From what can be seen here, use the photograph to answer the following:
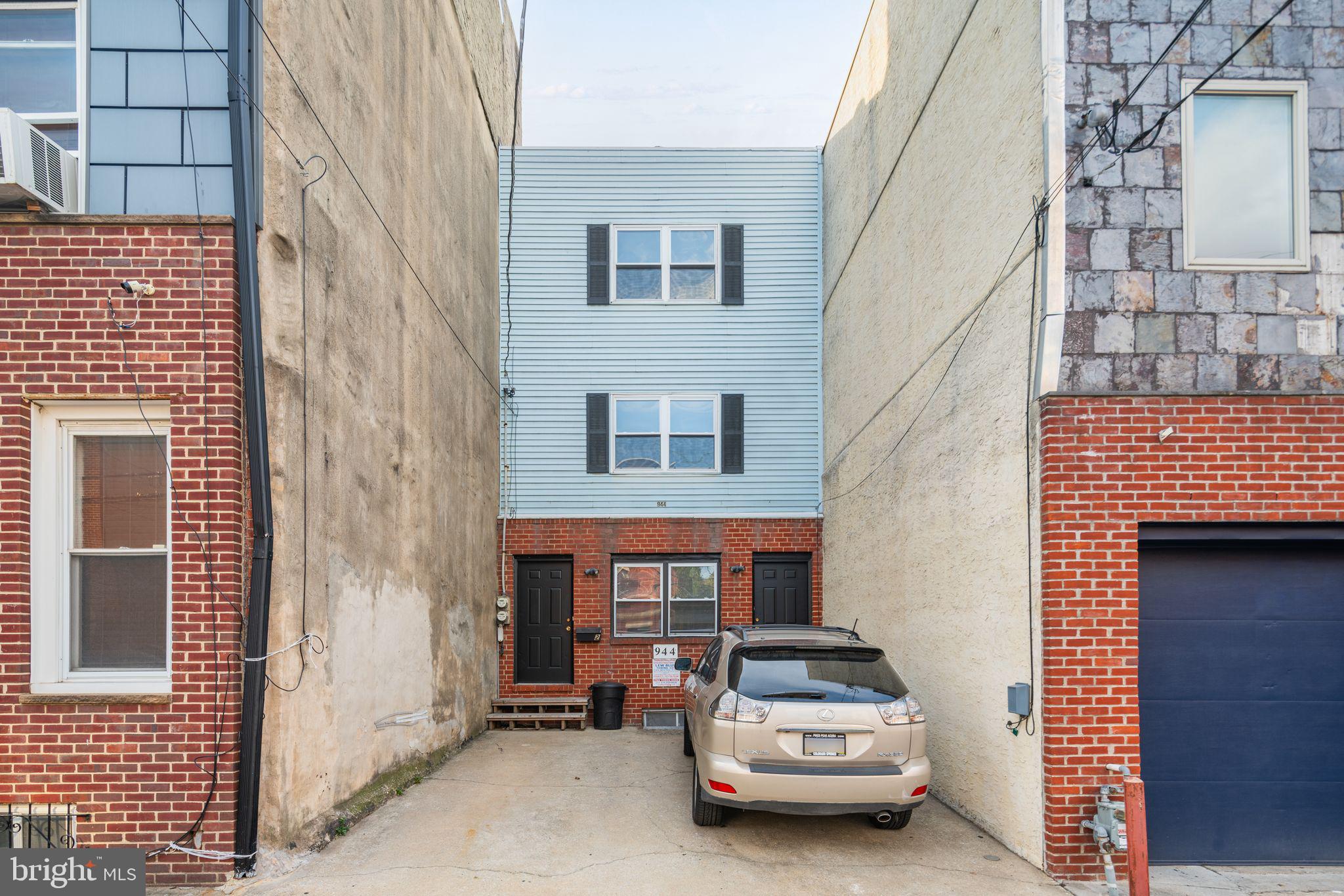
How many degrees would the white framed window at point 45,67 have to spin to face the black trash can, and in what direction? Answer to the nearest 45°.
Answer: approximately 135° to its left

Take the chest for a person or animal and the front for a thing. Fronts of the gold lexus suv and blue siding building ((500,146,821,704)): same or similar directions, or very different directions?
very different directions

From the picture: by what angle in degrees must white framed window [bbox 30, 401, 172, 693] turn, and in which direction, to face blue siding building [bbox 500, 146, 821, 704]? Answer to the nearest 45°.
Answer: approximately 135° to its left

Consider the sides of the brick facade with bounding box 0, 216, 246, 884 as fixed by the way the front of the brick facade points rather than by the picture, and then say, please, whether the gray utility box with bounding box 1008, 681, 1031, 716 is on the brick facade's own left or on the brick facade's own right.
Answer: on the brick facade's own left

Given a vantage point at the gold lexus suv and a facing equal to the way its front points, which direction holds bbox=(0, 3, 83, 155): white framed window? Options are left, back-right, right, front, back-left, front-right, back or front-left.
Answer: left

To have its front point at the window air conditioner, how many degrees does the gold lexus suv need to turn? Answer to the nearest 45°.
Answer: approximately 90° to its left

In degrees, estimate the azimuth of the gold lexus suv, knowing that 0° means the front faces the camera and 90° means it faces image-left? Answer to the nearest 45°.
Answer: approximately 180°

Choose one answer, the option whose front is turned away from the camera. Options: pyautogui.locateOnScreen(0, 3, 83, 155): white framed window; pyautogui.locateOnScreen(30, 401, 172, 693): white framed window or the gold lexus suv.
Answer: the gold lexus suv
